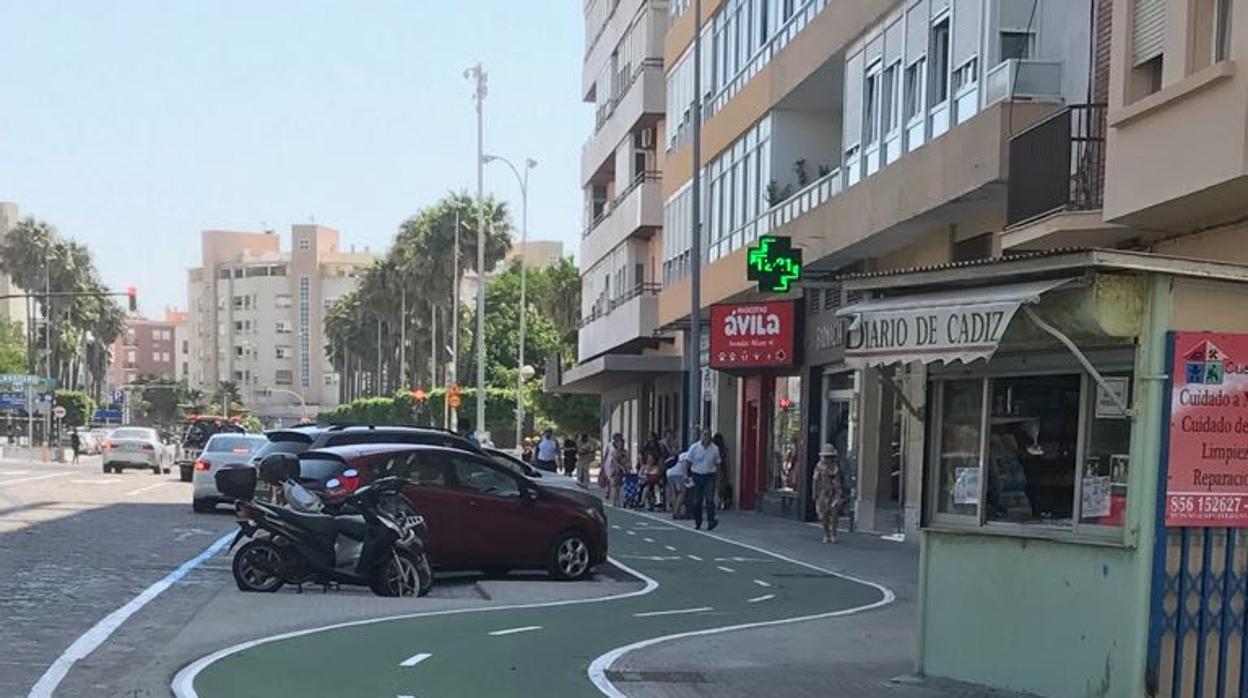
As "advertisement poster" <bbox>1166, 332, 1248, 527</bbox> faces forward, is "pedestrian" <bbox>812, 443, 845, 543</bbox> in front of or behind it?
behind

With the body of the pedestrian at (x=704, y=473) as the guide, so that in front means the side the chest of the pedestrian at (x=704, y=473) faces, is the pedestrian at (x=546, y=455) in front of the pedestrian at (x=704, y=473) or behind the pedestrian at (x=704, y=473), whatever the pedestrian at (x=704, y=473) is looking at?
behind

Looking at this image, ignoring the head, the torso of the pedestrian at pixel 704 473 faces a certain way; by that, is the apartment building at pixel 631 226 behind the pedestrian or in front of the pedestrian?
behind

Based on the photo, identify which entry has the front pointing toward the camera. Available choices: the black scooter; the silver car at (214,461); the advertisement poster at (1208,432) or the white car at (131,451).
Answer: the advertisement poster

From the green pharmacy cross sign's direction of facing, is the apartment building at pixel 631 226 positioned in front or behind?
behind

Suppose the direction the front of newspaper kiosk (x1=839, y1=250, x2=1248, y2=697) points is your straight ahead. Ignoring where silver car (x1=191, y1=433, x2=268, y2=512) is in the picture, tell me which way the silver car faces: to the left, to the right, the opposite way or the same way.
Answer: to the right

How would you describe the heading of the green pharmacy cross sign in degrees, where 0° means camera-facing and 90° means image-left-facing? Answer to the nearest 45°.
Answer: approximately 0°

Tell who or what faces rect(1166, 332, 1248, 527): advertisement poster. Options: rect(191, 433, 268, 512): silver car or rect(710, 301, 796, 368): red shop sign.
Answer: the red shop sign

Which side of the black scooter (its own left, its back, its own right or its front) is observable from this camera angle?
right

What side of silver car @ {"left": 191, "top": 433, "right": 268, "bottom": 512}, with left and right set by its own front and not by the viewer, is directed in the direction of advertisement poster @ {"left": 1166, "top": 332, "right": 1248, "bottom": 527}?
back
